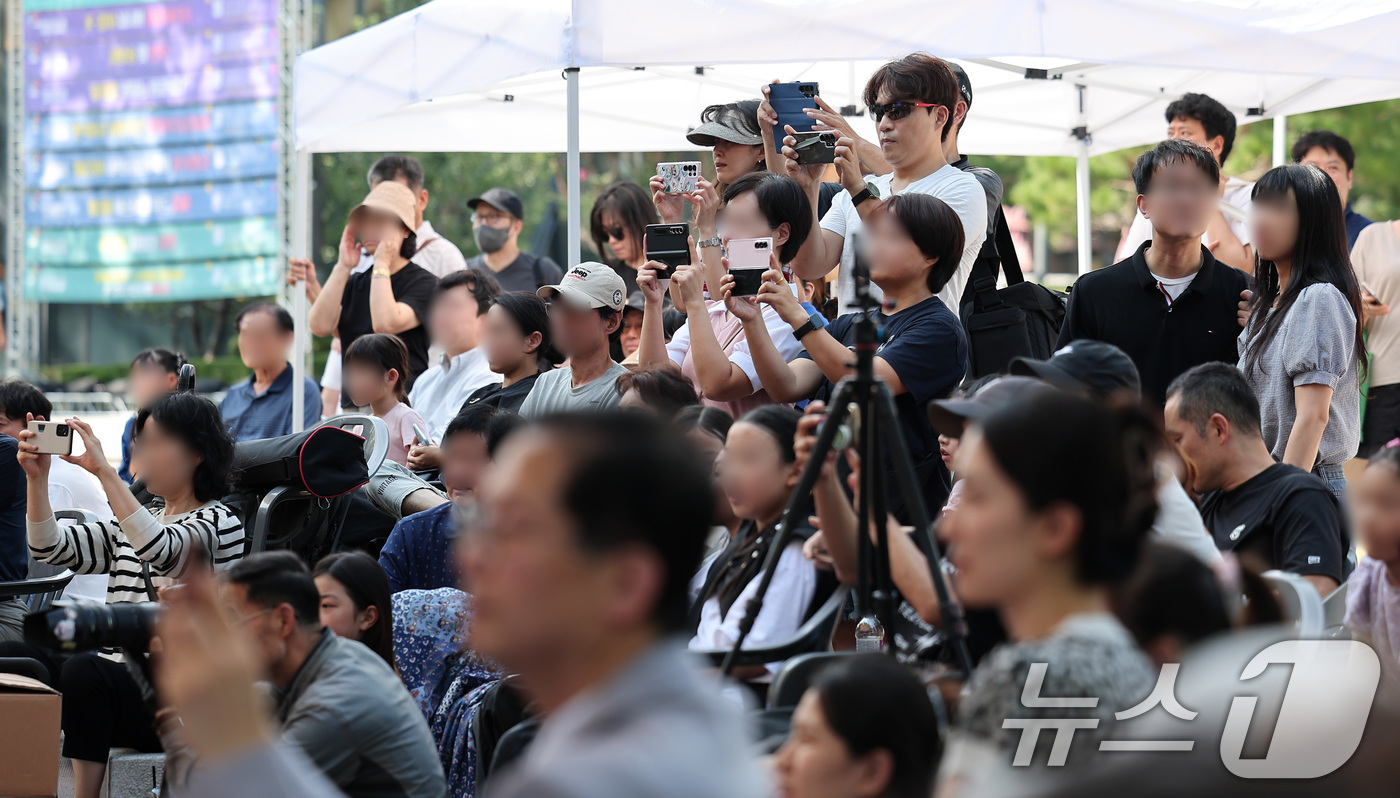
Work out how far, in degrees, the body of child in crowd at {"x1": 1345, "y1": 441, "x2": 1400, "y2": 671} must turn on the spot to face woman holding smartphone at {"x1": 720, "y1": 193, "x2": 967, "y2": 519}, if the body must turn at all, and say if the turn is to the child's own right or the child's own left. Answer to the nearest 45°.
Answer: approximately 90° to the child's own right

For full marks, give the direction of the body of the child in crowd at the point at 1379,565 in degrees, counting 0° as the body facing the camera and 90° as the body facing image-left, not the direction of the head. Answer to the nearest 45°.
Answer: approximately 45°

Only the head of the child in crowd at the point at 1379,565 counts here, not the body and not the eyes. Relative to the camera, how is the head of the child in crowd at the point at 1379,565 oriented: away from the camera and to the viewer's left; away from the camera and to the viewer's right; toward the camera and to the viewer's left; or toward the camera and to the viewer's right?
toward the camera and to the viewer's left

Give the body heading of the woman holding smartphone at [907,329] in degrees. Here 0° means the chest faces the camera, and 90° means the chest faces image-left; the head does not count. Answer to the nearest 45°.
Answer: approximately 45°

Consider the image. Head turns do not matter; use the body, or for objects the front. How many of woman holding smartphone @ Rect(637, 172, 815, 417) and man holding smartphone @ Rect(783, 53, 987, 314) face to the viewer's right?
0

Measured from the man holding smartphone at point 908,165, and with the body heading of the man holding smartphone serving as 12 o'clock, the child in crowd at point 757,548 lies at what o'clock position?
The child in crowd is roughly at 11 o'clock from the man holding smartphone.

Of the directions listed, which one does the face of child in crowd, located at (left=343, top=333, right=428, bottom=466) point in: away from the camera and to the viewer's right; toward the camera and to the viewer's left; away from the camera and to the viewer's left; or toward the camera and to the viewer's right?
toward the camera and to the viewer's left

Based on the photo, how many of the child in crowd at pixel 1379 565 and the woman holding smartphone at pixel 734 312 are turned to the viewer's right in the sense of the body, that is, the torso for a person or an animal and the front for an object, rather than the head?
0

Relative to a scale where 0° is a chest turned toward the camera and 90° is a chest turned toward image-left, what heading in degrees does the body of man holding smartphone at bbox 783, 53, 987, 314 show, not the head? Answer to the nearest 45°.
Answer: approximately 45°
